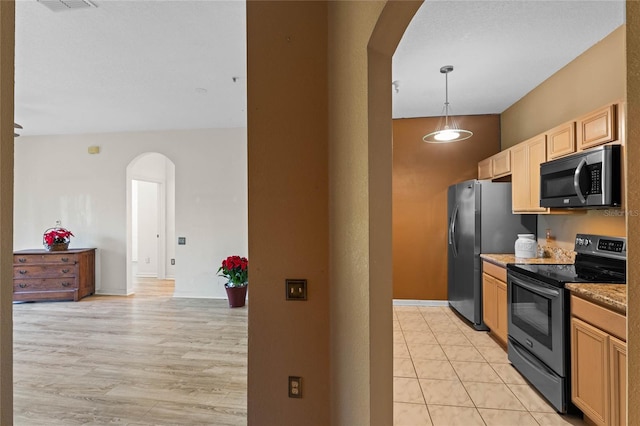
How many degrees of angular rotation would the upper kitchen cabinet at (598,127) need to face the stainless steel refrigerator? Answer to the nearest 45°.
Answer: approximately 90° to its right

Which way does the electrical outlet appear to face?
toward the camera

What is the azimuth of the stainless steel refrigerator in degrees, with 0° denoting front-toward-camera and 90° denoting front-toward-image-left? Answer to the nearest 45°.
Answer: approximately 45°

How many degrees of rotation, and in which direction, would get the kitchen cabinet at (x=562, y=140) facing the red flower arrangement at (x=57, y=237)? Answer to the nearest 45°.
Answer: approximately 45° to its right

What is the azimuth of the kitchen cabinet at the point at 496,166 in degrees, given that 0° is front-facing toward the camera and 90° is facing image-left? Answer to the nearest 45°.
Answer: approximately 45°

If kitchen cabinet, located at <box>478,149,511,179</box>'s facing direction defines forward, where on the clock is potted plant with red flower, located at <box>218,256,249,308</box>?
The potted plant with red flower is roughly at 1 o'clock from the kitchen cabinet.

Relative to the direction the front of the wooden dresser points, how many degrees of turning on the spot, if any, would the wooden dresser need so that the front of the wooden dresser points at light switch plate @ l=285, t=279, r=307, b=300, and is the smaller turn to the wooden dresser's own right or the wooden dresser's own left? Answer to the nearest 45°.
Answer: approximately 45° to the wooden dresser's own left

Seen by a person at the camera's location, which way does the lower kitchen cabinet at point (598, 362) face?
facing the viewer and to the left of the viewer

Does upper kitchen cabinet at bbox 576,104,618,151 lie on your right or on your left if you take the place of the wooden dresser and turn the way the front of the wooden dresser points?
on your left

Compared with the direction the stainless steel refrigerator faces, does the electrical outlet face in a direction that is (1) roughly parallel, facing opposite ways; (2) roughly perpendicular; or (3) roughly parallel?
roughly perpendicular

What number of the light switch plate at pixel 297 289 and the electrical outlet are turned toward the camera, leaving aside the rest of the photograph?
2

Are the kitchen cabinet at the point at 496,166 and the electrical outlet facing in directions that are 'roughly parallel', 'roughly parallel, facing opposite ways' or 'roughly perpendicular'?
roughly perpendicular
